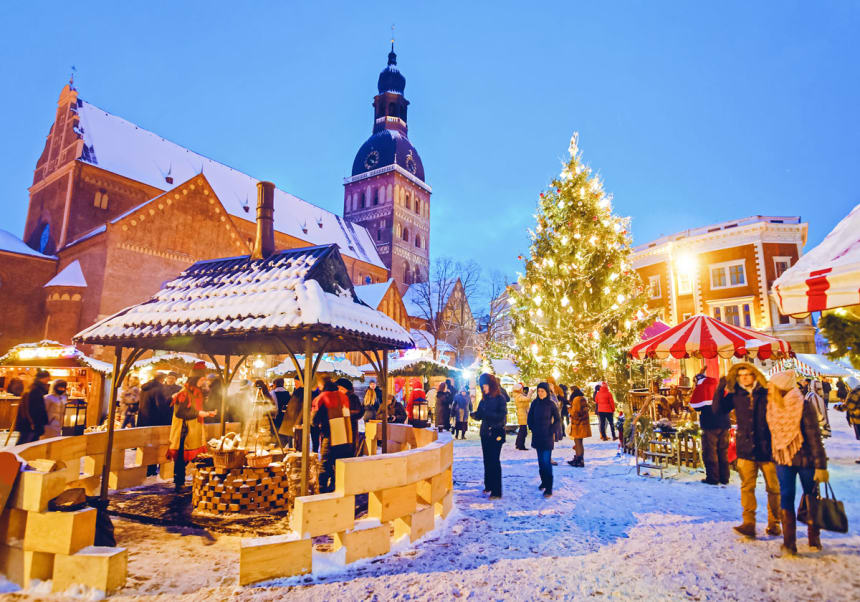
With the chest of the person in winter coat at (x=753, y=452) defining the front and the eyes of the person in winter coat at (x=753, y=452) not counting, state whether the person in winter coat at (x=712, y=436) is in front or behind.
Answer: behind

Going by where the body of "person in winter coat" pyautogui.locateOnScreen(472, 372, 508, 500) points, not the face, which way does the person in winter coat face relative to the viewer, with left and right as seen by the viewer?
facing the viewer and to the left of the viewer

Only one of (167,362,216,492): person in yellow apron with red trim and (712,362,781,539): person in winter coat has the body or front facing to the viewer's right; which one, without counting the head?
(167,362,216,492): person in yellow apron with red trim

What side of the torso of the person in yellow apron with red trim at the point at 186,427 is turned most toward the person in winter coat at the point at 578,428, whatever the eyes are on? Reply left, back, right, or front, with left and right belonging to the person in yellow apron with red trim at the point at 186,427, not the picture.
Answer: front

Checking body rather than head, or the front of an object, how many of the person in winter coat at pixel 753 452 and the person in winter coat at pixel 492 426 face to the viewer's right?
0

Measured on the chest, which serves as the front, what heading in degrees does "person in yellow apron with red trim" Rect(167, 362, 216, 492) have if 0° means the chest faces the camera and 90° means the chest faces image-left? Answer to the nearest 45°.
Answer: approximately 270°

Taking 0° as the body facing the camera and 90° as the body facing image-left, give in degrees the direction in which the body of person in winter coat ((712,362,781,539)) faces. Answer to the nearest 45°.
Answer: approximately 0°

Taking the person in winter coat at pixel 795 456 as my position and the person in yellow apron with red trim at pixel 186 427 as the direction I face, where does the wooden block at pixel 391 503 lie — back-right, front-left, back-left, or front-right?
front-left

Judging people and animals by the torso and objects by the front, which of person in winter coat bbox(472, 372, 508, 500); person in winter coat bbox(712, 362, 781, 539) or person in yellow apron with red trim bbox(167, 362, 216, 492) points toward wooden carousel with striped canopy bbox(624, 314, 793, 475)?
person in yellow apron with red trim bbox(167, 362, 216, 492)

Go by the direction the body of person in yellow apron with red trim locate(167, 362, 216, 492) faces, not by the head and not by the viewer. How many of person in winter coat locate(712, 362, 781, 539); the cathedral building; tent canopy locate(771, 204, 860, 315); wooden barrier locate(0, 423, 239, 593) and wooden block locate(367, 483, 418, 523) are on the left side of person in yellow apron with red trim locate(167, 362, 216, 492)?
1

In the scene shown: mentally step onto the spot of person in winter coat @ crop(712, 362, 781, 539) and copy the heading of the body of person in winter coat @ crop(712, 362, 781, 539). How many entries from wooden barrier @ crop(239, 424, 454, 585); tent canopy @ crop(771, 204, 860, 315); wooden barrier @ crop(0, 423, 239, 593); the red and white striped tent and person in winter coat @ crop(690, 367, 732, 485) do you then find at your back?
2

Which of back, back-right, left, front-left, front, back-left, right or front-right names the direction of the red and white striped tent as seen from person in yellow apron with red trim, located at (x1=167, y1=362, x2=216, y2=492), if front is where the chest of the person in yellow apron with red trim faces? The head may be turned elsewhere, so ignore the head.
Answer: front

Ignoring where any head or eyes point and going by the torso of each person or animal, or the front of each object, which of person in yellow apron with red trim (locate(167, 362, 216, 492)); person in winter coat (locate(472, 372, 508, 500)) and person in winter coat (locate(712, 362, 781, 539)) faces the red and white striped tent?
person in yellow apron with red trim (locate(167, 362, 216, 492))

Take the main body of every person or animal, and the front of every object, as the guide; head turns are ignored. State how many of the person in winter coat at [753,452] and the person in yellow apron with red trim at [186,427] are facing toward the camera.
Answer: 1

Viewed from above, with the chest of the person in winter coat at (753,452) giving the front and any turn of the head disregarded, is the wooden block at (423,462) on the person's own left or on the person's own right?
on the person's own right

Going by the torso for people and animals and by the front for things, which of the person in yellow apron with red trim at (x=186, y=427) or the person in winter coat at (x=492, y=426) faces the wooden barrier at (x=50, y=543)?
the person in winter coat at (x=492, y=426)

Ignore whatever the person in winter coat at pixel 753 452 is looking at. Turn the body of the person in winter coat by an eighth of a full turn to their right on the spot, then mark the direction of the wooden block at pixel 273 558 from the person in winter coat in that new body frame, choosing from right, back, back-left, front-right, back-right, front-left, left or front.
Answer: front
